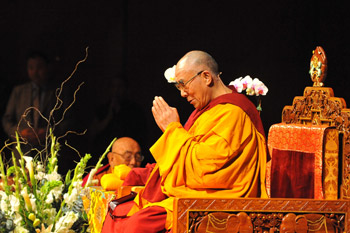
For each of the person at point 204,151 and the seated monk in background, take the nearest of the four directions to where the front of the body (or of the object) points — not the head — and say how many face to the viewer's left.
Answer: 1

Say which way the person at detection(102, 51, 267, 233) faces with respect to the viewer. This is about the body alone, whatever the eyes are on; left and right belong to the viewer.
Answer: facing to the left of the viewer

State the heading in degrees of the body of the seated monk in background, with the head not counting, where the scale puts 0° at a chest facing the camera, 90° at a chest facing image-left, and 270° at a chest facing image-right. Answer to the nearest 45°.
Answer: approximately 315°

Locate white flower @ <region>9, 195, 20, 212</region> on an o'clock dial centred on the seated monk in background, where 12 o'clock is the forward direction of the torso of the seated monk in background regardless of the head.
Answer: The white flower is roughly at 2 o'clock from the seated monk in background.

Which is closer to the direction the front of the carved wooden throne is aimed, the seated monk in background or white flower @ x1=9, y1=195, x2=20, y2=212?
the white flower

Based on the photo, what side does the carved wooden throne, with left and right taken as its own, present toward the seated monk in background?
right

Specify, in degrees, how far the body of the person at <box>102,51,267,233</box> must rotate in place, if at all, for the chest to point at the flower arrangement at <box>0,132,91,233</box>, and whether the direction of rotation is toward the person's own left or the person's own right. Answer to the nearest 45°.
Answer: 0° — they already face it
